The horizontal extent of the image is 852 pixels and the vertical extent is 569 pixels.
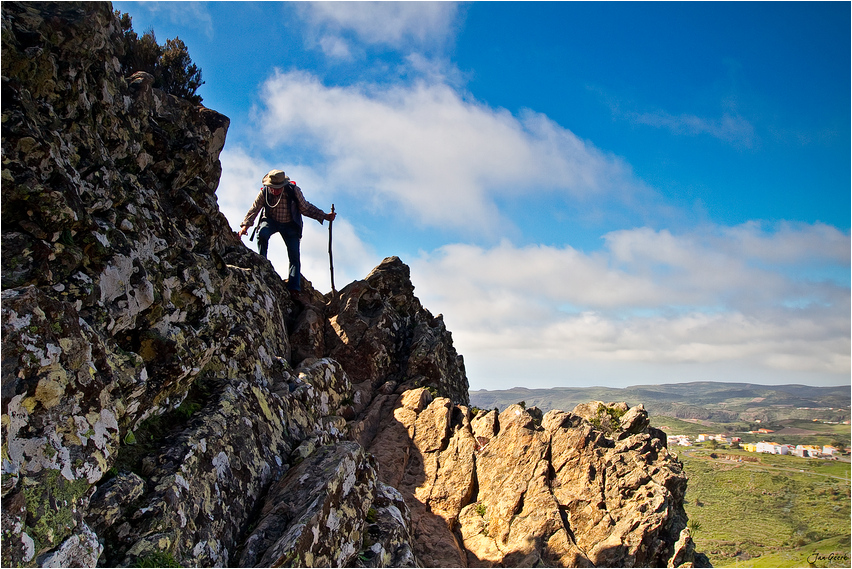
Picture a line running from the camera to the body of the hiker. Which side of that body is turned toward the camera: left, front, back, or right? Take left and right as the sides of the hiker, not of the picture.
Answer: front

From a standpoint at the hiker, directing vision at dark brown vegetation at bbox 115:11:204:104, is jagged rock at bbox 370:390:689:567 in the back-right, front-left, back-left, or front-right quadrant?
back-left

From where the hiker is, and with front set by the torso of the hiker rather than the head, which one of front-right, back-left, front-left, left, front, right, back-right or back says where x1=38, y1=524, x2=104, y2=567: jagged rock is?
front

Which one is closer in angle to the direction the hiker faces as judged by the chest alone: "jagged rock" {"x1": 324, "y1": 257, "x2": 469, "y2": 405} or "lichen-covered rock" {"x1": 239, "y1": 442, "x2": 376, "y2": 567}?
the lichen-covered rock

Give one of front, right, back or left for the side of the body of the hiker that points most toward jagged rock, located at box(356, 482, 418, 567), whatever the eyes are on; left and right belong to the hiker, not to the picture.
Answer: front

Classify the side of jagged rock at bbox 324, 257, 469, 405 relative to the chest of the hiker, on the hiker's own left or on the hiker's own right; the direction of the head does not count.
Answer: on the hiker's own left

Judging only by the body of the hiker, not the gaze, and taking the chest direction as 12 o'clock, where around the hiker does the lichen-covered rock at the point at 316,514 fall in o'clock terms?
The lichen-covered rock is roughly at 12 o'clock from the hiker.

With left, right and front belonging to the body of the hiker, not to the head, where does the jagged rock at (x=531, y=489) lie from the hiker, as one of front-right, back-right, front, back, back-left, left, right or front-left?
front-left
